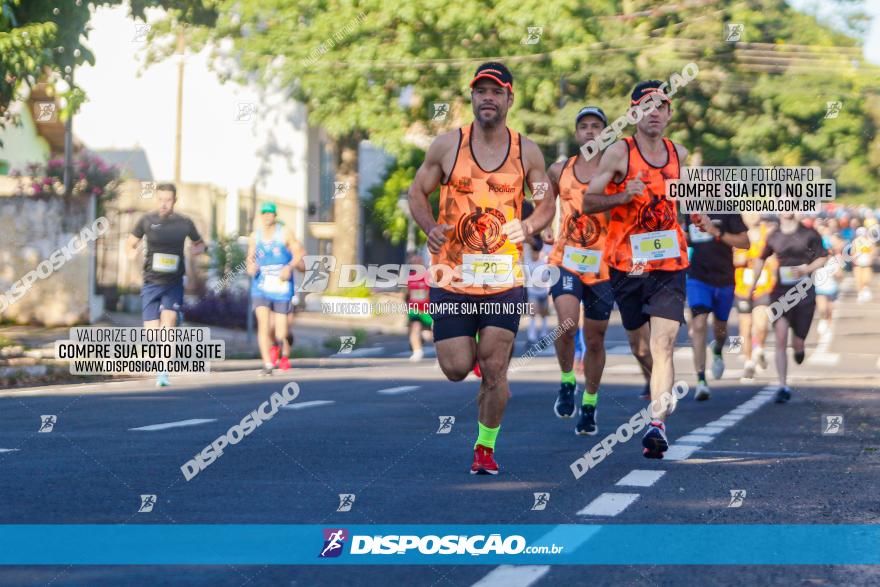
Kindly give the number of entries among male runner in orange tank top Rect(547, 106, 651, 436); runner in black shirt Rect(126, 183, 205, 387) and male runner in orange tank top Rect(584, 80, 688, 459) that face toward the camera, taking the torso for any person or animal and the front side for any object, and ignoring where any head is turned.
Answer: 3

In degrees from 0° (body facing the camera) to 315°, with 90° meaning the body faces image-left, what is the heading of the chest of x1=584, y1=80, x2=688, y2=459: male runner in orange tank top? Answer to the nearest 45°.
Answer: approximately 0°

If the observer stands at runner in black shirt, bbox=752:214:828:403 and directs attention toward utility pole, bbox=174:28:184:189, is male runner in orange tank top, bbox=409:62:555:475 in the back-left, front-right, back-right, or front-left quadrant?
back-left

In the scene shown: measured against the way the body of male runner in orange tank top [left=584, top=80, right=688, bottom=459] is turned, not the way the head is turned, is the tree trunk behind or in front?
behind

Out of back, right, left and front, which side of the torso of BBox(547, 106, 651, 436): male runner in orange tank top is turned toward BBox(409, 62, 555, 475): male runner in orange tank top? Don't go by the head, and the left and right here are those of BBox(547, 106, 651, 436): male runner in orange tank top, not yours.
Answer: front

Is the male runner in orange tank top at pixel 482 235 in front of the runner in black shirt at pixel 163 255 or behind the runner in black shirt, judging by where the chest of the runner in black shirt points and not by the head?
in front

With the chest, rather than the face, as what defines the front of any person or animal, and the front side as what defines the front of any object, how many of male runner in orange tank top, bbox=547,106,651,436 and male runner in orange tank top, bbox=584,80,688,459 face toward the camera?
2

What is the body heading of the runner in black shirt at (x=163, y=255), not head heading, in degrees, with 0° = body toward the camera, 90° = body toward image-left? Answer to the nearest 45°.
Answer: approximately 0°
